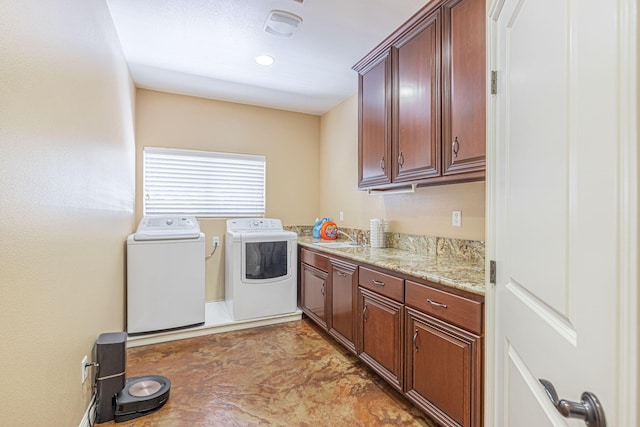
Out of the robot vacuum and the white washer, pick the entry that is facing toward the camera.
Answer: the white washer

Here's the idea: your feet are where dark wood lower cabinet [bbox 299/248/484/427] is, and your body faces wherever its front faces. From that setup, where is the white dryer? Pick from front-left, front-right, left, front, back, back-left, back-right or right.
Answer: right

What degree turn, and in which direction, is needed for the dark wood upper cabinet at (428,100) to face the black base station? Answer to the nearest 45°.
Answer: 0° — it already faces it

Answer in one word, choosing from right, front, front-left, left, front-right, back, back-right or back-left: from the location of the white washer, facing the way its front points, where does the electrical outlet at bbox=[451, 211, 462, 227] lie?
front-left

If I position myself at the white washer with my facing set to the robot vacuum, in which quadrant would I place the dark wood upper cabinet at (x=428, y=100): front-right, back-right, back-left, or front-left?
front-left

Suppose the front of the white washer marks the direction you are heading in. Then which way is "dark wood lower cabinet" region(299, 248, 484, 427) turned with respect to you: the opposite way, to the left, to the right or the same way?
to the right

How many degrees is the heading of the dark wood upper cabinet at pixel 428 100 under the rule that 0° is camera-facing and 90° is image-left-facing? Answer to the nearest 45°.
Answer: approximately 45°

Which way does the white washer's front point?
toward the camera

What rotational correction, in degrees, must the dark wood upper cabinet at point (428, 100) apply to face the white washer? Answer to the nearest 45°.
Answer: approximately 45° to its right

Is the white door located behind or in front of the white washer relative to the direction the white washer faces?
in front

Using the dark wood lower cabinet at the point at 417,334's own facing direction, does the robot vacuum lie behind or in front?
in front
